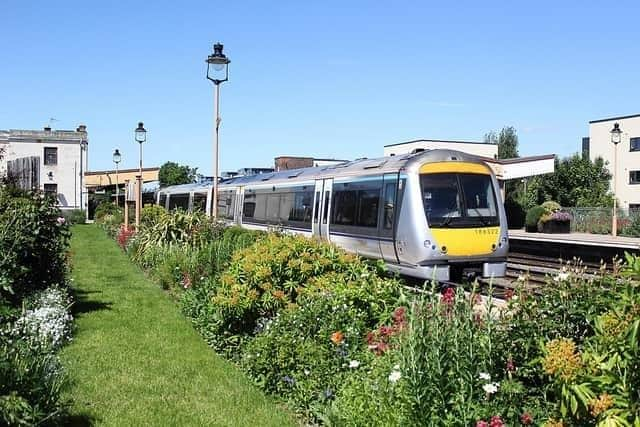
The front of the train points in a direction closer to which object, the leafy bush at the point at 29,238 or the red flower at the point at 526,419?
the red flower

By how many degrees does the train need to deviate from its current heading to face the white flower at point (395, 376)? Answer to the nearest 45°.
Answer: approximately 45° to its right

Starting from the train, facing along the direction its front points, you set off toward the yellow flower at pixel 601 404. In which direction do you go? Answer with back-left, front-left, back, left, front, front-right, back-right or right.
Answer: front-right

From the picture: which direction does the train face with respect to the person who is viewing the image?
facing the viewer and to the right of the viewer

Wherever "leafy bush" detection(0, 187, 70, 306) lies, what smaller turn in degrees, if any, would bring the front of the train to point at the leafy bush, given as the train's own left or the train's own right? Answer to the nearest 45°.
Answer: approximately 90° to the train's own right

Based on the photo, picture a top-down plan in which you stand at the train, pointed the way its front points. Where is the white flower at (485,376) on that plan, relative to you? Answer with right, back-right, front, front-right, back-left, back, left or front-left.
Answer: front-right

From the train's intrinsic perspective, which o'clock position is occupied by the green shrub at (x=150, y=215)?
The green shrub is roughly at 6 o'clock from the train.

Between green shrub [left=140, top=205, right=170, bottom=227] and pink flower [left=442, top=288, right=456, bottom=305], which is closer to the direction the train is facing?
the pink flower

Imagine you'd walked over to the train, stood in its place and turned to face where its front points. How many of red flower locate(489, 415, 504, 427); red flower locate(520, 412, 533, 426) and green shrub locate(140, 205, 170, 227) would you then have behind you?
1
